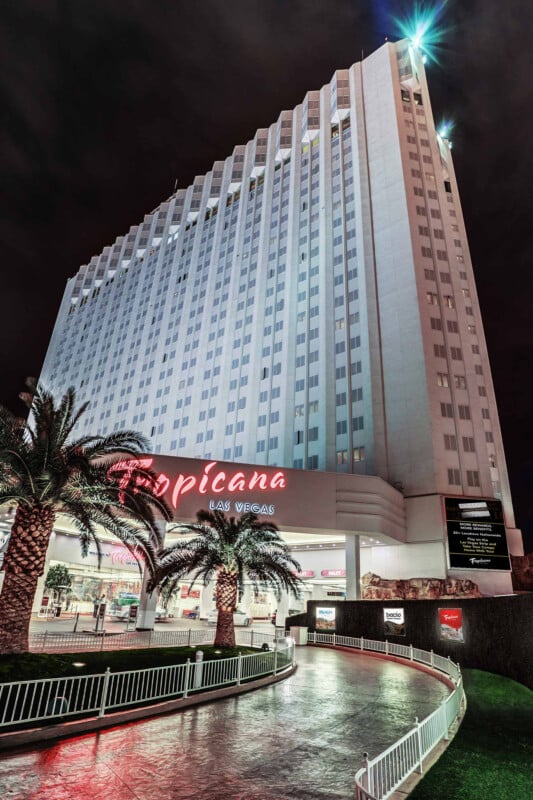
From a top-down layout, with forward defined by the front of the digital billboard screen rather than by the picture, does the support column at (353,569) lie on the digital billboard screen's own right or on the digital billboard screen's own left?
on the digital billboard screen's own right

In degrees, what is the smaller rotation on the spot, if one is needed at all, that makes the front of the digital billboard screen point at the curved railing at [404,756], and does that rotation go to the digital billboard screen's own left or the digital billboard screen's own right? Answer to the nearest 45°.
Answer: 0° — it already faces it

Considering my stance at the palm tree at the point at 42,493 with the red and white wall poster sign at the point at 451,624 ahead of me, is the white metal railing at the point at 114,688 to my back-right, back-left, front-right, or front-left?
front-right

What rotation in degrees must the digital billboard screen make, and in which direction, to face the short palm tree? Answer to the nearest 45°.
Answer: approximately 45° to its right

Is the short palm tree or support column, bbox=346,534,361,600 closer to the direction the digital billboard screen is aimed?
the short palm tree

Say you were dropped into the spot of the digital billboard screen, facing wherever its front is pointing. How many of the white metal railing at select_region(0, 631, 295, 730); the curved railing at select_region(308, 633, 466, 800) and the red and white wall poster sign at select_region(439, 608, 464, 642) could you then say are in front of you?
3

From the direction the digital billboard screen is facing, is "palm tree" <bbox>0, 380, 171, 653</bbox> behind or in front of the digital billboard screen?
in front

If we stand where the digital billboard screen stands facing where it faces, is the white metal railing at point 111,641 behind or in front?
in front

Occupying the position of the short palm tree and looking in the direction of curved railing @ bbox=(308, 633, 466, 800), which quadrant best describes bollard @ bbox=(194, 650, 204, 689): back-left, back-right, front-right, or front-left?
front-right

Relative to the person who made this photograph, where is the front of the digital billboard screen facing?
facing the viewer
